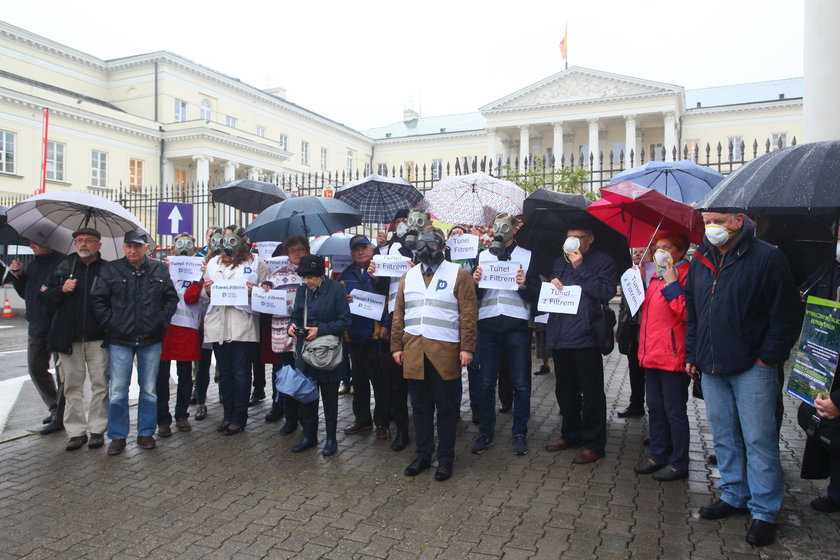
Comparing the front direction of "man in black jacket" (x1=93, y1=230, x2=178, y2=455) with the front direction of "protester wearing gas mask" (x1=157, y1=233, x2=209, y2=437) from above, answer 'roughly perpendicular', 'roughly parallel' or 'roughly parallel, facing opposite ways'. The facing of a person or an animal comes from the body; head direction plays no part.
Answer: roughly parallel

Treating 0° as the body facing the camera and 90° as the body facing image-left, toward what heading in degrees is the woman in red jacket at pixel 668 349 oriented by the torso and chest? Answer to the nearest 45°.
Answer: approximately 45°

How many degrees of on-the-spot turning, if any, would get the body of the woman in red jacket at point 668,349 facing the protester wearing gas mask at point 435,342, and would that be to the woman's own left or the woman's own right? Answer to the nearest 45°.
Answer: approximately 45° to the woman's own right

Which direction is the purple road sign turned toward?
toward the camera

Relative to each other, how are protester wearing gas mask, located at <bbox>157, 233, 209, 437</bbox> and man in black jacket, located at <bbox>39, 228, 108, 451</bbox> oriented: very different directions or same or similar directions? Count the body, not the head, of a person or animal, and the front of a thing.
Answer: same or similar directions

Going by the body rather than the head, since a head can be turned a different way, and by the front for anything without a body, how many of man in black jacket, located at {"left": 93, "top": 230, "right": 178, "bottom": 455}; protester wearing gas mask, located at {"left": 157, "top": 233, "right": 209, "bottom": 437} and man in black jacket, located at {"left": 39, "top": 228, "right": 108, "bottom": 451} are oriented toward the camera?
3

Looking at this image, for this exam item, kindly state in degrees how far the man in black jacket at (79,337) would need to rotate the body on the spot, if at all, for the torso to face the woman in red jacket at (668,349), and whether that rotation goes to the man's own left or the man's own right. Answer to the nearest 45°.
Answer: approximately 45° to the man's own left

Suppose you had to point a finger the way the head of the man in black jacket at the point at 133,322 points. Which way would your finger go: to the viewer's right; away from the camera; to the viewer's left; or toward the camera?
toward the camera

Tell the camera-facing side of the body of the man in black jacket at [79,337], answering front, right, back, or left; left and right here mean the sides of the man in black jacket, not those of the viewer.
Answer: front

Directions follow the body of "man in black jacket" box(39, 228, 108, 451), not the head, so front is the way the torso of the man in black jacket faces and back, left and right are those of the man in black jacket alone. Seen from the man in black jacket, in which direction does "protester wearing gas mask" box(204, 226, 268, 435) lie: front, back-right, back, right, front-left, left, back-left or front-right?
left

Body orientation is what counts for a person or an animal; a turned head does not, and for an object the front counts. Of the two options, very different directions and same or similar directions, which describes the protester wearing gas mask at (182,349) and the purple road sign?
same or similar directions

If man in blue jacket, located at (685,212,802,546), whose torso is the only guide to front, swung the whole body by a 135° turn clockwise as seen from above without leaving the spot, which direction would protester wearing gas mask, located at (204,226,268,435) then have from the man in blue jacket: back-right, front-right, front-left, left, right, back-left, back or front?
left

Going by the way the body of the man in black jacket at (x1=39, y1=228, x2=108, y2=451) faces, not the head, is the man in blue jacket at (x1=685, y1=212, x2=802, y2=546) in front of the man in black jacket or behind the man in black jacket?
in front

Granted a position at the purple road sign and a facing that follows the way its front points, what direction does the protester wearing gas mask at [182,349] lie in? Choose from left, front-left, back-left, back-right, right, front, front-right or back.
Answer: front
